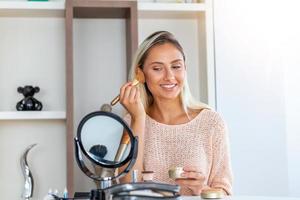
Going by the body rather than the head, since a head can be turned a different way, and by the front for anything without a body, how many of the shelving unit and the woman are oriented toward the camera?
2

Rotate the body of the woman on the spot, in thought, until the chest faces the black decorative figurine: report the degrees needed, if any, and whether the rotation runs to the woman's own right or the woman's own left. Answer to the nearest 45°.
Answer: approximately 135° to the woman's own right

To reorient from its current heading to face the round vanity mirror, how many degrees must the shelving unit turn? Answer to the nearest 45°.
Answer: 0° — it already faces it

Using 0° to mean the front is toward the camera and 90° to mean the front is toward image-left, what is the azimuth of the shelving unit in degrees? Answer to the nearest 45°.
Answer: approximately 0°

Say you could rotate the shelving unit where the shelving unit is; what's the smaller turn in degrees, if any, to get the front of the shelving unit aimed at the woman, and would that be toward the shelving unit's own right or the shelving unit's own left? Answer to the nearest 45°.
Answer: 0° — it already faces them
